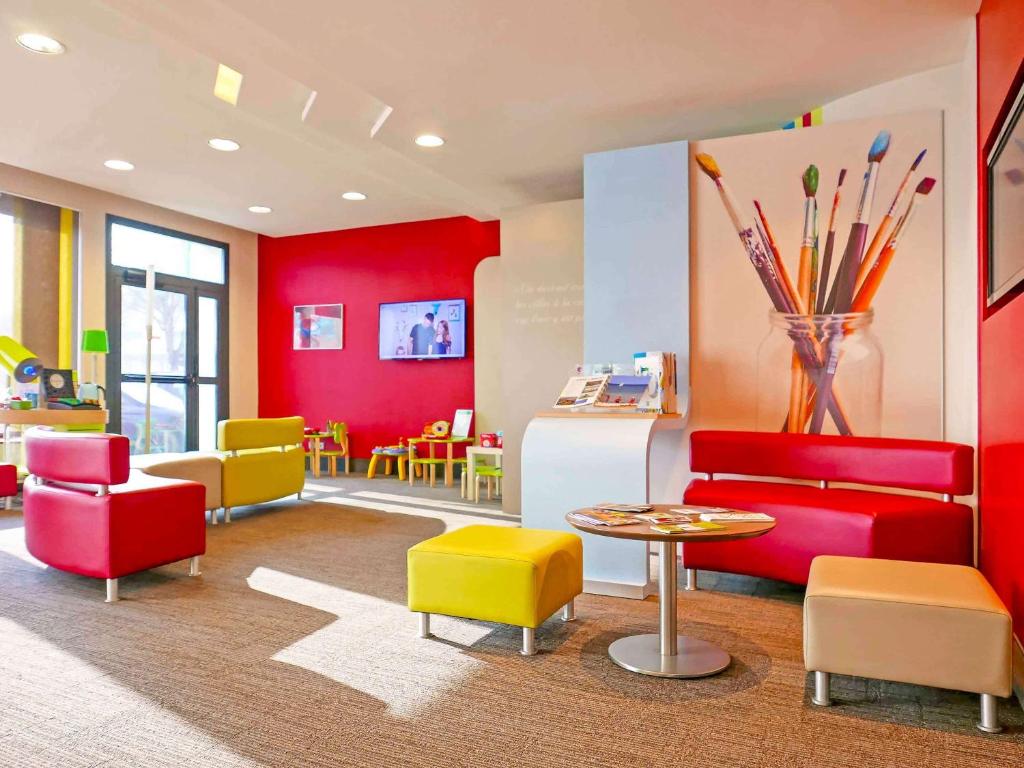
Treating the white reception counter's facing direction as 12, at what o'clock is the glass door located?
The glass door is roughly at 3 o'clock from the white reception counter.

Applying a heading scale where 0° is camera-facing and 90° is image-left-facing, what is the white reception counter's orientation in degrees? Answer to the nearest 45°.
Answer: approximately 45°

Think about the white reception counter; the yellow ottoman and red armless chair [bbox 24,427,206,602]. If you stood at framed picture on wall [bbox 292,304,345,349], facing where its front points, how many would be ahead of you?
3

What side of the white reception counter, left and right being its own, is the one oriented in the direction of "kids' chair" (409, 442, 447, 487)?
right

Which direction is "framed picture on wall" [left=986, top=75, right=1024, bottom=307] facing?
to the viewer's left

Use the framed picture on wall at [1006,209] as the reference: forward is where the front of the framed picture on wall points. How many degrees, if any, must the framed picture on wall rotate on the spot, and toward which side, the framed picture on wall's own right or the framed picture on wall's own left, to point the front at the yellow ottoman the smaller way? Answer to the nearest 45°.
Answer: approximately 45° to the framed picture on wall's own left

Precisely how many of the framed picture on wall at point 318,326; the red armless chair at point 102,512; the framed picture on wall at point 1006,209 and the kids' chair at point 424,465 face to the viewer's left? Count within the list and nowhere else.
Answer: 1

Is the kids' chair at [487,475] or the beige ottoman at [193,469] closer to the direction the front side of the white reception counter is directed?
the beige ottoman

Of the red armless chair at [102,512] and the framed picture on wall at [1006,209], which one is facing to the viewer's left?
the framed picture on wall

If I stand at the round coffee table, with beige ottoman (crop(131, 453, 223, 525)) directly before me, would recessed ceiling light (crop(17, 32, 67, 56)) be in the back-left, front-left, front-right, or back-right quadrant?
front-left

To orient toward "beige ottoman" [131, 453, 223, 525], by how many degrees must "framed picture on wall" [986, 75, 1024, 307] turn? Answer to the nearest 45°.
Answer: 0° — it already faces it

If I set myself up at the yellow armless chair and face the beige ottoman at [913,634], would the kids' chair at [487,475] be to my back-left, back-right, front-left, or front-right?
front-left

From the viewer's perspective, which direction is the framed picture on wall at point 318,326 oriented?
toward the camera
